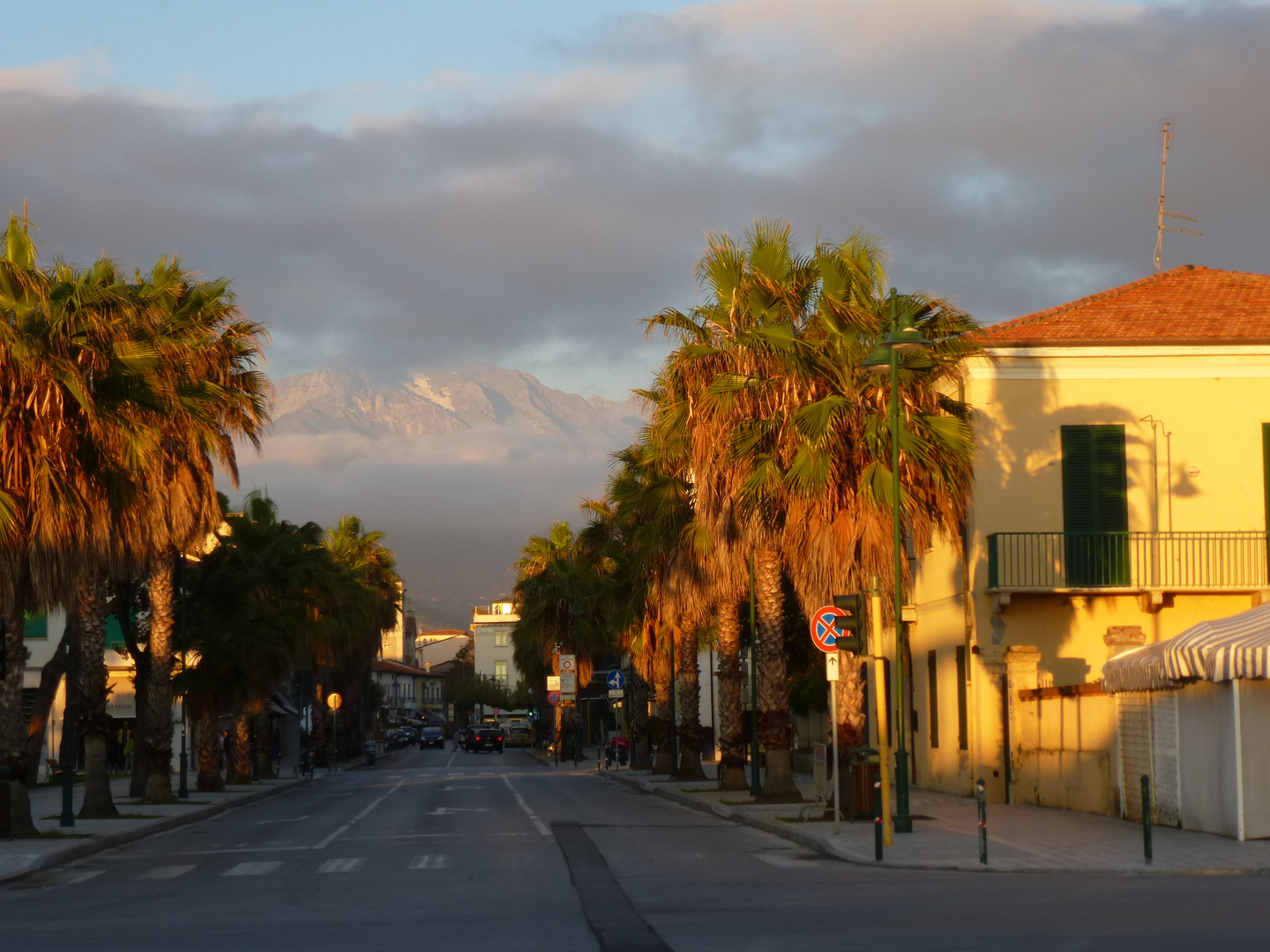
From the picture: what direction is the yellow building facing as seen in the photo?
toward the camera

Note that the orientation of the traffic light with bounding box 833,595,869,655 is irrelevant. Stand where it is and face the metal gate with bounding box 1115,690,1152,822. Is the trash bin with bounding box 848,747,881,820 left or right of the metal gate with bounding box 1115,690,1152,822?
left

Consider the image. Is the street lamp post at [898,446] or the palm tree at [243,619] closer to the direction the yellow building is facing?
the street lamp post

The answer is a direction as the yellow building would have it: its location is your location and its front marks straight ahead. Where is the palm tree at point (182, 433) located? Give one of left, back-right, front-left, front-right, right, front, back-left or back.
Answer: right

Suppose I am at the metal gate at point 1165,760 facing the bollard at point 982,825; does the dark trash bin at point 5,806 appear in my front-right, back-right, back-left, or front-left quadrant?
front-right

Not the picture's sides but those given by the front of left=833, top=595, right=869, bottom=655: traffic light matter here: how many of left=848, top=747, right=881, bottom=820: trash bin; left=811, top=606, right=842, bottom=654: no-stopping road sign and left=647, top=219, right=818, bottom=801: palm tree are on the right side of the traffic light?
3

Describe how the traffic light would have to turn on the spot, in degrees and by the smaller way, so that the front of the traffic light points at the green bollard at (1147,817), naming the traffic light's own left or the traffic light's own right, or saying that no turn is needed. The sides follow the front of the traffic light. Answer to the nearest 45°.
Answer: approximately 135° to the traffic light's own left

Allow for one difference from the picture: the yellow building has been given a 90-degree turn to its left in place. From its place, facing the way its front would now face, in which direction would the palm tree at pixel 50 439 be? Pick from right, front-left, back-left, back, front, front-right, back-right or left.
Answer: back-right

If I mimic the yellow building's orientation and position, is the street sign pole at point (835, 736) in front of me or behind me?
in front
